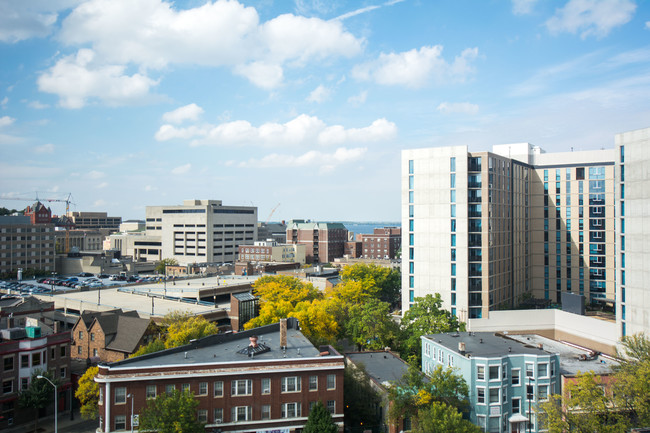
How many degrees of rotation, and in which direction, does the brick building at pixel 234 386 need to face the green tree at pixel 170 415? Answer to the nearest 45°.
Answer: approximately 45° to its right

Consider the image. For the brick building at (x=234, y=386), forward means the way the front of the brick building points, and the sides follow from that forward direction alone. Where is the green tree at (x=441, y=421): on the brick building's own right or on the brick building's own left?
on the brick building's own left

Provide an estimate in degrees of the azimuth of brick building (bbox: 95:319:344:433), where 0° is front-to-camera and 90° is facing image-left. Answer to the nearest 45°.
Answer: approximately 0°
